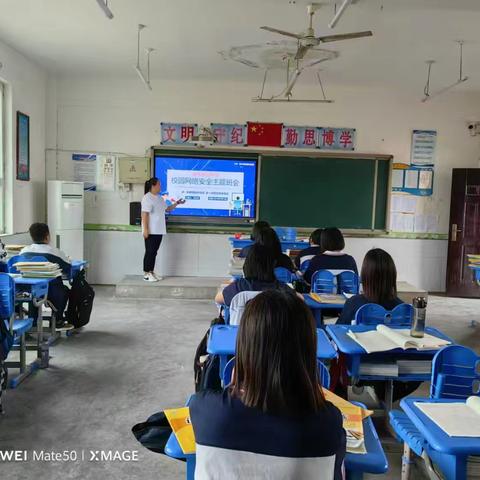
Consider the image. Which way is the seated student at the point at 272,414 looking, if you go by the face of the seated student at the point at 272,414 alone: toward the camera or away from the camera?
away from the camera

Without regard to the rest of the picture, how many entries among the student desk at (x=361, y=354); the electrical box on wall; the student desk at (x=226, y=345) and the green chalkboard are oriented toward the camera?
4

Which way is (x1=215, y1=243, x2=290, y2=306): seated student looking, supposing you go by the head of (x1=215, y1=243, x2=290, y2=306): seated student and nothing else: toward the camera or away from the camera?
away from the camera

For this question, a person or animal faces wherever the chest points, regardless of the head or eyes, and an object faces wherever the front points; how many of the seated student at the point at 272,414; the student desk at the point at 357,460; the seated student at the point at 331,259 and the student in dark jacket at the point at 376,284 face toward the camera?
1

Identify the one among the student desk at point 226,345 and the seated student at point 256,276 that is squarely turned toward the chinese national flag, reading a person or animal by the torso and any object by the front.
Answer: the seated student

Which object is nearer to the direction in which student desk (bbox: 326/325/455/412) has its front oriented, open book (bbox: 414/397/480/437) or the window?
the open book

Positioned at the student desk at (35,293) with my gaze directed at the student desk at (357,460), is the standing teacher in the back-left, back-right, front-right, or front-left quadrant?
back-left

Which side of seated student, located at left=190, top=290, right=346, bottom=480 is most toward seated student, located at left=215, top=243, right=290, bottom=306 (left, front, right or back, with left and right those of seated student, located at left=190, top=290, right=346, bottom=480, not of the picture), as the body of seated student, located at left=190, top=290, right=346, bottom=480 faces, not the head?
front

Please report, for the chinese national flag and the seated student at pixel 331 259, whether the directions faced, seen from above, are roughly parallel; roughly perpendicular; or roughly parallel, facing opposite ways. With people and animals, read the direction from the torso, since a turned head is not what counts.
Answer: roughly parallel, facing opposite ways

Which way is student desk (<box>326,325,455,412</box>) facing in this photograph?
toward the camera

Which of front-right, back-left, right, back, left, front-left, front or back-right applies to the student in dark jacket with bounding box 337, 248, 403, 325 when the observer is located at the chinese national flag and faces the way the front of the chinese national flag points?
front

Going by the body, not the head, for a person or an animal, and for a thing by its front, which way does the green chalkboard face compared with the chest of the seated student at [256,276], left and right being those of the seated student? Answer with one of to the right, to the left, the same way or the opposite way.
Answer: the opposite way

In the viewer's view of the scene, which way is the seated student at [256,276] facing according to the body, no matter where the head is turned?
away from the camera

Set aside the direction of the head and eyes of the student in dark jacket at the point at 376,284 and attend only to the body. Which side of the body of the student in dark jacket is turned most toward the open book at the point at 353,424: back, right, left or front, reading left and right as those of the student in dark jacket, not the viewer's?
back

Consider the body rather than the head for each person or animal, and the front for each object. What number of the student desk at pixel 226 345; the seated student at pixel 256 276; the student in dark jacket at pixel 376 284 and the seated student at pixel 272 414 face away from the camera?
3

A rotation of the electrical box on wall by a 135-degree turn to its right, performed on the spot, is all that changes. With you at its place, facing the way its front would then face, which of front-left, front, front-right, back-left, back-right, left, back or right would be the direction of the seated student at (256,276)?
back-left
